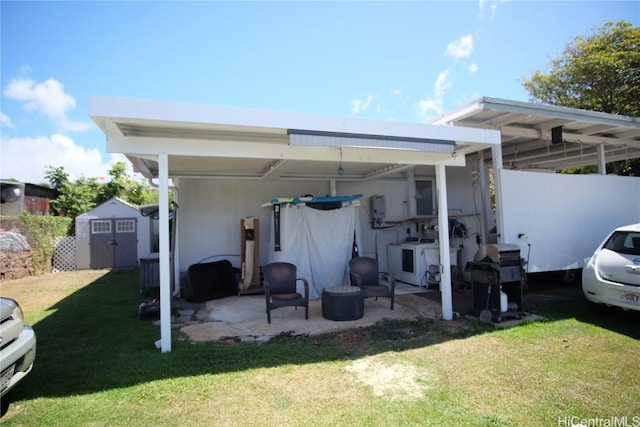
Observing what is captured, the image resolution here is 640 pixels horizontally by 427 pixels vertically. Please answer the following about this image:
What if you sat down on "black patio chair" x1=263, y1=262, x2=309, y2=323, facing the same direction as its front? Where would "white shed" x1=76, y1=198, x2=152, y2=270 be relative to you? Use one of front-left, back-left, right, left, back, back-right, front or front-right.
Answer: back

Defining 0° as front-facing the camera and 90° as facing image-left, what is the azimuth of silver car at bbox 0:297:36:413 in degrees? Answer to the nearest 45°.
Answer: approximately 315°

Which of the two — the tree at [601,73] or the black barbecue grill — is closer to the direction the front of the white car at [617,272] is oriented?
the tree

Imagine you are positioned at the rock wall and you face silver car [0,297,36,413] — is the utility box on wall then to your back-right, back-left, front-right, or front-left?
front-left

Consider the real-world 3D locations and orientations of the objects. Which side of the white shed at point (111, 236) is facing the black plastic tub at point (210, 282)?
front

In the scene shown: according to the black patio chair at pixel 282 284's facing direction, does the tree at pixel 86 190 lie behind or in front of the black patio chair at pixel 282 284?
behind

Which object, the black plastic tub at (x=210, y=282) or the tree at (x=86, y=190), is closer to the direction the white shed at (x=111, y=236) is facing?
the black plastic tub

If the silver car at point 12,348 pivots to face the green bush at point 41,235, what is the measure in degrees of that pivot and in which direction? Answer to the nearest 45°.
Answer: approximately 135° to its left

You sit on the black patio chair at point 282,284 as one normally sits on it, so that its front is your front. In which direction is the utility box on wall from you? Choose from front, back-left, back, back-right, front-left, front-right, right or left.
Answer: left

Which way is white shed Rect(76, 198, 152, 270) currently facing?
toward the camera

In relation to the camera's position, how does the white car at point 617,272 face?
facing away from the viewer and to the right of the viewer

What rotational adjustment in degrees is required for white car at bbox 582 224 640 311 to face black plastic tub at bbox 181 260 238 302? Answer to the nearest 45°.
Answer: approximately 135° to its left
